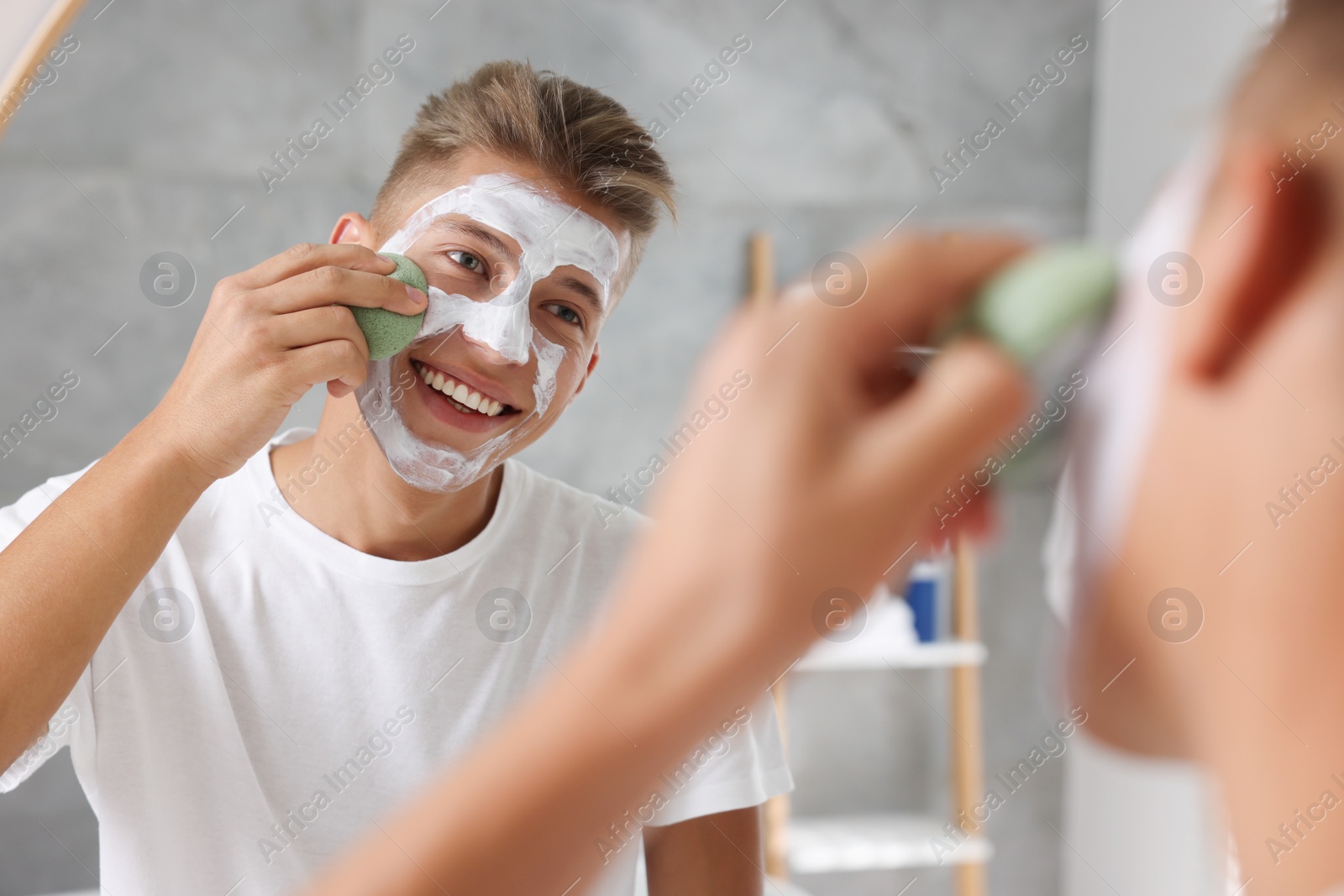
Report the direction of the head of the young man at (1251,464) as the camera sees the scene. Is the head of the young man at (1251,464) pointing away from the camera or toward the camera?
away from the camera

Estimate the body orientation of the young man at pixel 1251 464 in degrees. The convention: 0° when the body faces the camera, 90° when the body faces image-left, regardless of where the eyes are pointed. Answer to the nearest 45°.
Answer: approximately 135°
